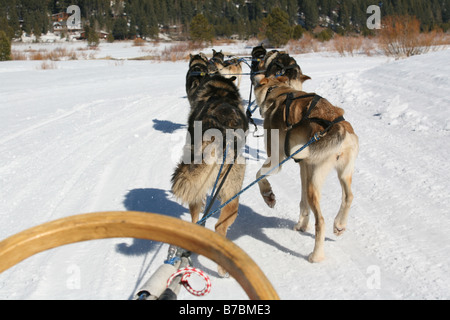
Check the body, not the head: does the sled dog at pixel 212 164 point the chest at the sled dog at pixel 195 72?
yes

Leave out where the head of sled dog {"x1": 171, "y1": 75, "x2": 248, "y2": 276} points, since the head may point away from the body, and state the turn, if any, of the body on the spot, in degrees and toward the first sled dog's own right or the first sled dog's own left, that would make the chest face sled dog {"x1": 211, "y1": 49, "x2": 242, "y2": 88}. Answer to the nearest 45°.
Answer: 0° — it already faces it

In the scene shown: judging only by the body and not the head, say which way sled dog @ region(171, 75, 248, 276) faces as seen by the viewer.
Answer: away from the camera

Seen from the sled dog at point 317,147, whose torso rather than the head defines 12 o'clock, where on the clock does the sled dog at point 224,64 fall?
the sled dog at point 224,64 is roughly at 1 o'clock from the sled dog at point 317,147.

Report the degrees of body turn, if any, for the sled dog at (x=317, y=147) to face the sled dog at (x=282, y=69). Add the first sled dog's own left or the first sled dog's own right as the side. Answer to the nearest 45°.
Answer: approximately 45° to the first sled dog's own right

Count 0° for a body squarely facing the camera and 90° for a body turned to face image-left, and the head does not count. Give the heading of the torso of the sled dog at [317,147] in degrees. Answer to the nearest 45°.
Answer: approximately 135°

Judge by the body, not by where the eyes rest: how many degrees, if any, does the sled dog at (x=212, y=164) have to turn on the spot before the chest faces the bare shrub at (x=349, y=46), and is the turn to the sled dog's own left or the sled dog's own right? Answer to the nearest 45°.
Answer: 0° — it already faces it
